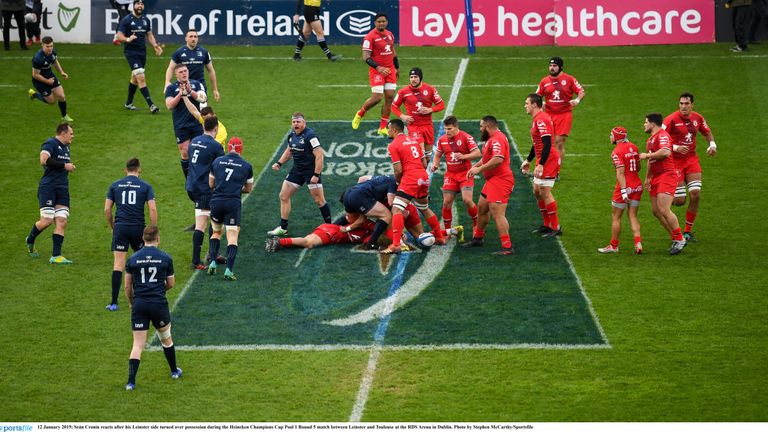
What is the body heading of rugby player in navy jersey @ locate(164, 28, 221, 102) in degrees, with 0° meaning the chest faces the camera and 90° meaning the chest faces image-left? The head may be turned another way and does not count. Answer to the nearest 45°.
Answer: approximately 0°

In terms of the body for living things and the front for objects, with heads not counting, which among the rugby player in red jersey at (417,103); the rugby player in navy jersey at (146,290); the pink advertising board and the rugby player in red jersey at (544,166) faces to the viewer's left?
the rugby player in red jersey at (544,166)

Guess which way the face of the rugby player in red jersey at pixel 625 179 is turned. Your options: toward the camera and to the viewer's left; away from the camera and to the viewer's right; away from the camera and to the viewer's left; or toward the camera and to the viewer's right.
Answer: away from the camera and to the viewer's left

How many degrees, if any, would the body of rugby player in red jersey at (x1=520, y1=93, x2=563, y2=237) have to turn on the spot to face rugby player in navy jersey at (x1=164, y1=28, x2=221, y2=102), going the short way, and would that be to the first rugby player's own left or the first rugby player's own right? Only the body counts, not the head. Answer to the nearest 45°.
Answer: approximately 45° to the first rugby player's own right

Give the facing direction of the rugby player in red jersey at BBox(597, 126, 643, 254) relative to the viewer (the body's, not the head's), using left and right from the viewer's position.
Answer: facing away from the viewer and to the left of the viewer

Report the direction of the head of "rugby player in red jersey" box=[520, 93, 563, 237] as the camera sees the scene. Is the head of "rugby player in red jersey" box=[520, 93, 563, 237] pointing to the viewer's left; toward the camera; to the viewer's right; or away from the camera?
to the viewer's left

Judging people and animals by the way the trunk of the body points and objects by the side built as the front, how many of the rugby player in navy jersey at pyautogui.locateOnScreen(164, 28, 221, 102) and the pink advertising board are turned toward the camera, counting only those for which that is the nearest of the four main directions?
2

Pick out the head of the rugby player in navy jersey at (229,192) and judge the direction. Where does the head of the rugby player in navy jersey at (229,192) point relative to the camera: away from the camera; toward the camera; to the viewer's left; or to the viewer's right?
away from the camera

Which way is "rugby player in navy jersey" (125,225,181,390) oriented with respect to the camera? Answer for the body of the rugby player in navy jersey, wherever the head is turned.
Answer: away from the camera
